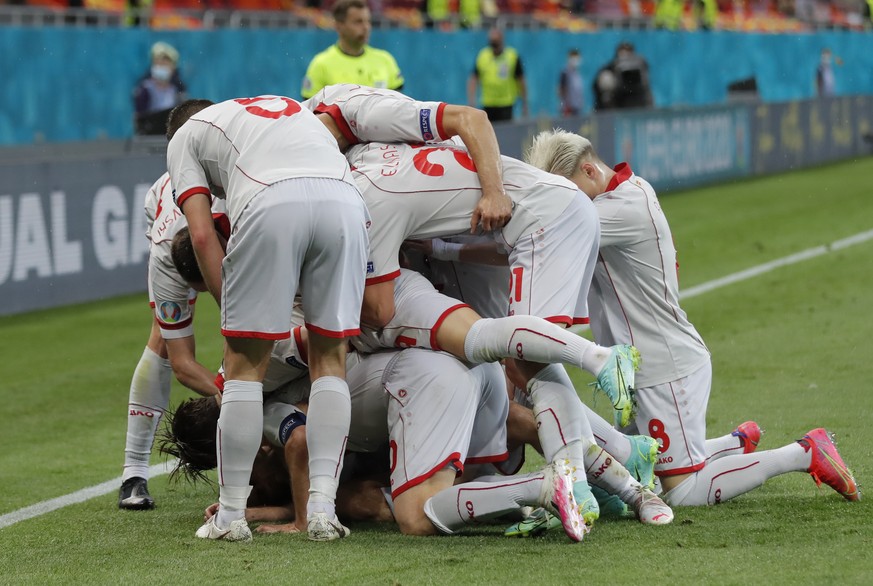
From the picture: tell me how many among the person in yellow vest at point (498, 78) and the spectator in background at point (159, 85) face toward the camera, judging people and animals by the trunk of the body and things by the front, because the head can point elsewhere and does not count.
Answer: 2

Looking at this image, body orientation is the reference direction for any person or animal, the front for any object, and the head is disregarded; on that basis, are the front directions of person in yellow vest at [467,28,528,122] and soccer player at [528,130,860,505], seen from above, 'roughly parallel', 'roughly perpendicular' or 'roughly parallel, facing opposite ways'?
roughly perpendicular

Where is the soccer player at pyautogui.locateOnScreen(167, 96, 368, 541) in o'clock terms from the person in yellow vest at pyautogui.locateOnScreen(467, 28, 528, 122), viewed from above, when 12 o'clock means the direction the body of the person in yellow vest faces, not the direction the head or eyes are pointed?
The soccer player is roughly at 12 o'clock from the person in yellow vest.

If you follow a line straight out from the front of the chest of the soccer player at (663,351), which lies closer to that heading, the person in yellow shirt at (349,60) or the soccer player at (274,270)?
the soccer player

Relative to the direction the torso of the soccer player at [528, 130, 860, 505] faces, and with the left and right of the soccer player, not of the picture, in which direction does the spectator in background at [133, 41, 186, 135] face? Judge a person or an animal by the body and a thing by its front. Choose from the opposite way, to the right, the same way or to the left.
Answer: to the left

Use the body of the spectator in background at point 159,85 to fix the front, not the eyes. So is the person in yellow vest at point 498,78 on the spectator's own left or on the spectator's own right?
on the spectator's own left

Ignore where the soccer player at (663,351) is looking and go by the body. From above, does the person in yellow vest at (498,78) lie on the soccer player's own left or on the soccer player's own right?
on the soccer player's own right

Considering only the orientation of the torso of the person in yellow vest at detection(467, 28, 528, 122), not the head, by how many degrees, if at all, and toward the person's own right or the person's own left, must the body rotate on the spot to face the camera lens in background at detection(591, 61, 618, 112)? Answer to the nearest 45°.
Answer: approximately 135° to the person's own left

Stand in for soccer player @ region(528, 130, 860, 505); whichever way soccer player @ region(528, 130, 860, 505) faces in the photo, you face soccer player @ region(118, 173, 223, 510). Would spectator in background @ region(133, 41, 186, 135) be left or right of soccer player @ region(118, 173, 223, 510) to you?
right

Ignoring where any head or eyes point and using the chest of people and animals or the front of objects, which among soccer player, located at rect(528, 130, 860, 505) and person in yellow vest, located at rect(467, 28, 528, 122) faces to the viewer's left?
the soccer player

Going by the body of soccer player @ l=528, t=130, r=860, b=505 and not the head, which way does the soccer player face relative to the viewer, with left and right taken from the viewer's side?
facing to the left of the viewer

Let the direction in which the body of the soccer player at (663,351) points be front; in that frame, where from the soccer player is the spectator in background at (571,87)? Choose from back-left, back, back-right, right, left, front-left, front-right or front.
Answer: right

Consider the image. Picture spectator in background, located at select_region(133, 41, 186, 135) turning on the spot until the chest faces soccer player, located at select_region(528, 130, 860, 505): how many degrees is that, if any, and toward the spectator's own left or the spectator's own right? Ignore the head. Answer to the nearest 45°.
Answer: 0° — they already face them
